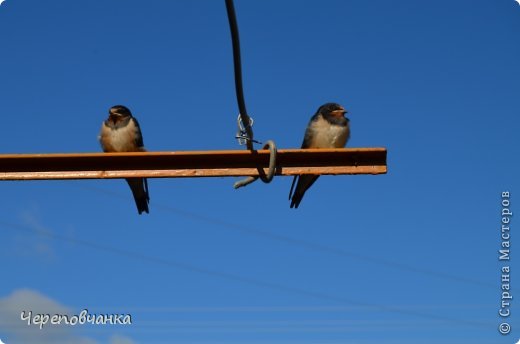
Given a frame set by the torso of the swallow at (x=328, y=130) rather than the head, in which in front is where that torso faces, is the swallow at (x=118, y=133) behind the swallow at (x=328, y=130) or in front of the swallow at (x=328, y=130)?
behind

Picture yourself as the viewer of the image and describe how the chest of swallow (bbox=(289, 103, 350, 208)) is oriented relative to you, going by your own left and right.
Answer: facing the viewer and to the right of the viewer
